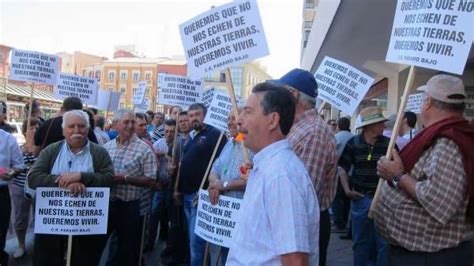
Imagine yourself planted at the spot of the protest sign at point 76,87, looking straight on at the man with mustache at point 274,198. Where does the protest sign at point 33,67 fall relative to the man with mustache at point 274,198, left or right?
right

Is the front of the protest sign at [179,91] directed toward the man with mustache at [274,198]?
yes

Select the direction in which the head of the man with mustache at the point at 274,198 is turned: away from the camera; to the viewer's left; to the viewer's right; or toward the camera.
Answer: to the viewer's left

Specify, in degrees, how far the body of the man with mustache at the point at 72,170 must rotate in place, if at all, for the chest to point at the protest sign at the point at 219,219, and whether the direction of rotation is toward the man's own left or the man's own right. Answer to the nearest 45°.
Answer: approximately 45° to the man's own left

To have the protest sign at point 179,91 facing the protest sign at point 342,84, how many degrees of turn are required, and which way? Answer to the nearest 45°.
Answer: approximately 45° to its left

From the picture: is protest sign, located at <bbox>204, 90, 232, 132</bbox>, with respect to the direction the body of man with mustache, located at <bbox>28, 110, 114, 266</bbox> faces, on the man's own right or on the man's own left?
on the man's own left

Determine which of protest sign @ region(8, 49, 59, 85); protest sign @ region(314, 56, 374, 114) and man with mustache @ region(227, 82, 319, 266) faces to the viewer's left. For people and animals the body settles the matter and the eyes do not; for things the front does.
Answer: the man with mustache

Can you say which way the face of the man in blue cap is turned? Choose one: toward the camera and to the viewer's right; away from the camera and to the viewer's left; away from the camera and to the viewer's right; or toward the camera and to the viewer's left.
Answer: away from the camera and to the viewer's left

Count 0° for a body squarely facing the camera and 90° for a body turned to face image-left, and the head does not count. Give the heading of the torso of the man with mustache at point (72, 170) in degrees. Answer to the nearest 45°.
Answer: approximately 0°

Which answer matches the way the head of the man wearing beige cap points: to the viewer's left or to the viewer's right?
to the viewer's left
